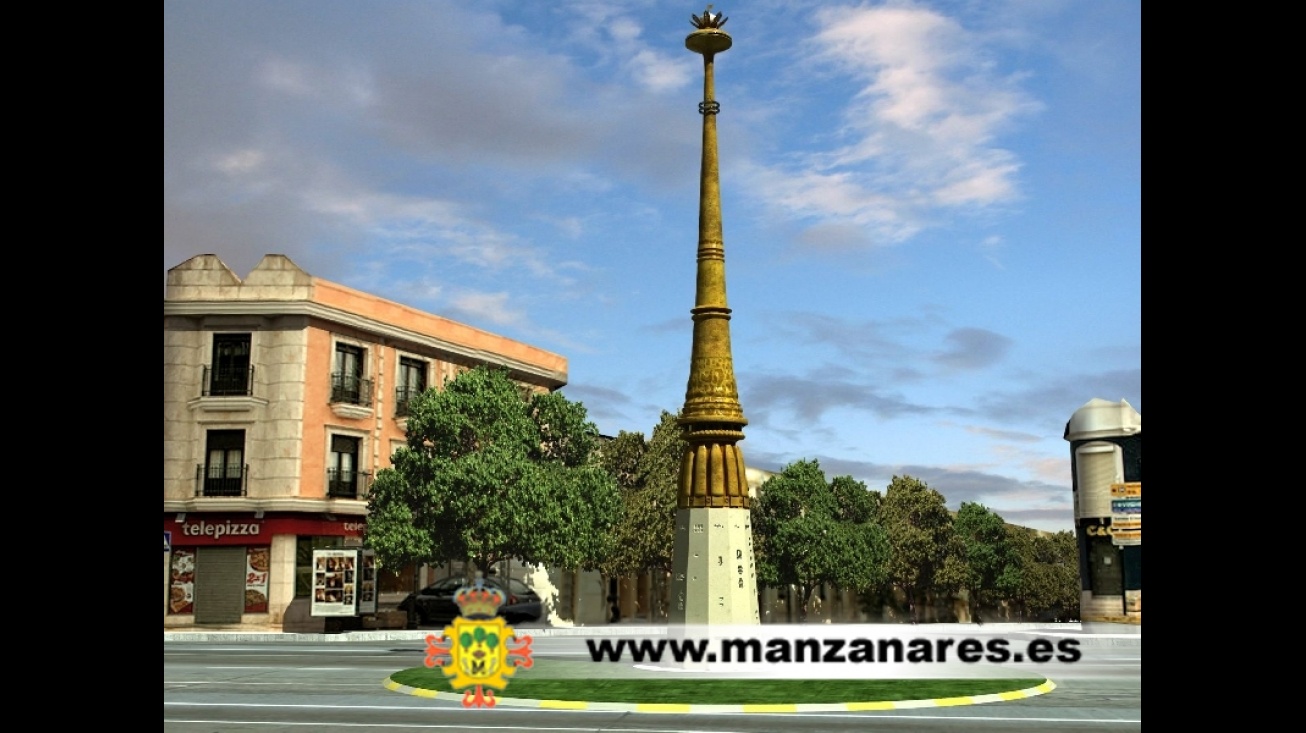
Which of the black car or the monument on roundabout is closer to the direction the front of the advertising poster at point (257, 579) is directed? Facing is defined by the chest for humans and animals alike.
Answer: the monument on roundabout

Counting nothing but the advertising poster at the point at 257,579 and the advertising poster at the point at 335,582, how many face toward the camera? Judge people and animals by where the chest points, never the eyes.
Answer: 2

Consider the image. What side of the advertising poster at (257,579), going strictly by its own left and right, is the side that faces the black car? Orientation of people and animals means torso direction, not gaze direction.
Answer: left
